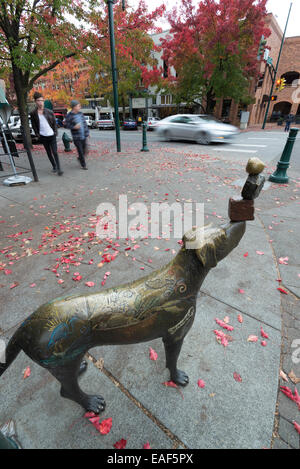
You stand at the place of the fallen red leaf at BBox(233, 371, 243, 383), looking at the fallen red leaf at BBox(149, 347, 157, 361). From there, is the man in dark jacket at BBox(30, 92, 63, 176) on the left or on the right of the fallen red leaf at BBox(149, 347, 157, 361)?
right

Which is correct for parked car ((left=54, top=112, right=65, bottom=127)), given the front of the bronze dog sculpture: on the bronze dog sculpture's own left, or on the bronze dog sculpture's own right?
on the bronze dog sculpture's own left

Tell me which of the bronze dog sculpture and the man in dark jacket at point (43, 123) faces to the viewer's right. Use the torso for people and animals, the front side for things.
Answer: the bronze dog sculpture

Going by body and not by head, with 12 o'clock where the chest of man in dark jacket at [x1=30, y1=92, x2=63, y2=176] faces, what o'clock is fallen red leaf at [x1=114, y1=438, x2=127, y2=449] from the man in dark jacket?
The fallen red leaf is roughly at 12 o'clock from the man in dark jacket.

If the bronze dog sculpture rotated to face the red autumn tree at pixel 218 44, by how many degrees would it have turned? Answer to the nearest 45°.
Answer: approximately 90° to its left

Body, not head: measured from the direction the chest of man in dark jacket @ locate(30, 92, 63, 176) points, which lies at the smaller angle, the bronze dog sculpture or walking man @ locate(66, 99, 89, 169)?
the bronze dog sculpture

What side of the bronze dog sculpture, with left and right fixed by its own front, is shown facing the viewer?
right

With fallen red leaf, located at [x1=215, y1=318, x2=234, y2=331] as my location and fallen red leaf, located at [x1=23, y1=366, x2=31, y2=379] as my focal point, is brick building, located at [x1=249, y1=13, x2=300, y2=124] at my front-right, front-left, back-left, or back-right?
back-right

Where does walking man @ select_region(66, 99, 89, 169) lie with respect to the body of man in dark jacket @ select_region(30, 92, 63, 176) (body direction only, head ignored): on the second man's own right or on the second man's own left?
on the second man's own left

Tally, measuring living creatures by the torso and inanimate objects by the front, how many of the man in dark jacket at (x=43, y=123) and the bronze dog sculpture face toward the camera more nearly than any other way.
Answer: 1

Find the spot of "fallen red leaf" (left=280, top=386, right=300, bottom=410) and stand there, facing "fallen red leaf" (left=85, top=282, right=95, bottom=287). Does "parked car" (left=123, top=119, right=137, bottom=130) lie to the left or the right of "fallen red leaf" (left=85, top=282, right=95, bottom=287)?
right

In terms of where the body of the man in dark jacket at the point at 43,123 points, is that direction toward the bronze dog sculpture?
yes
